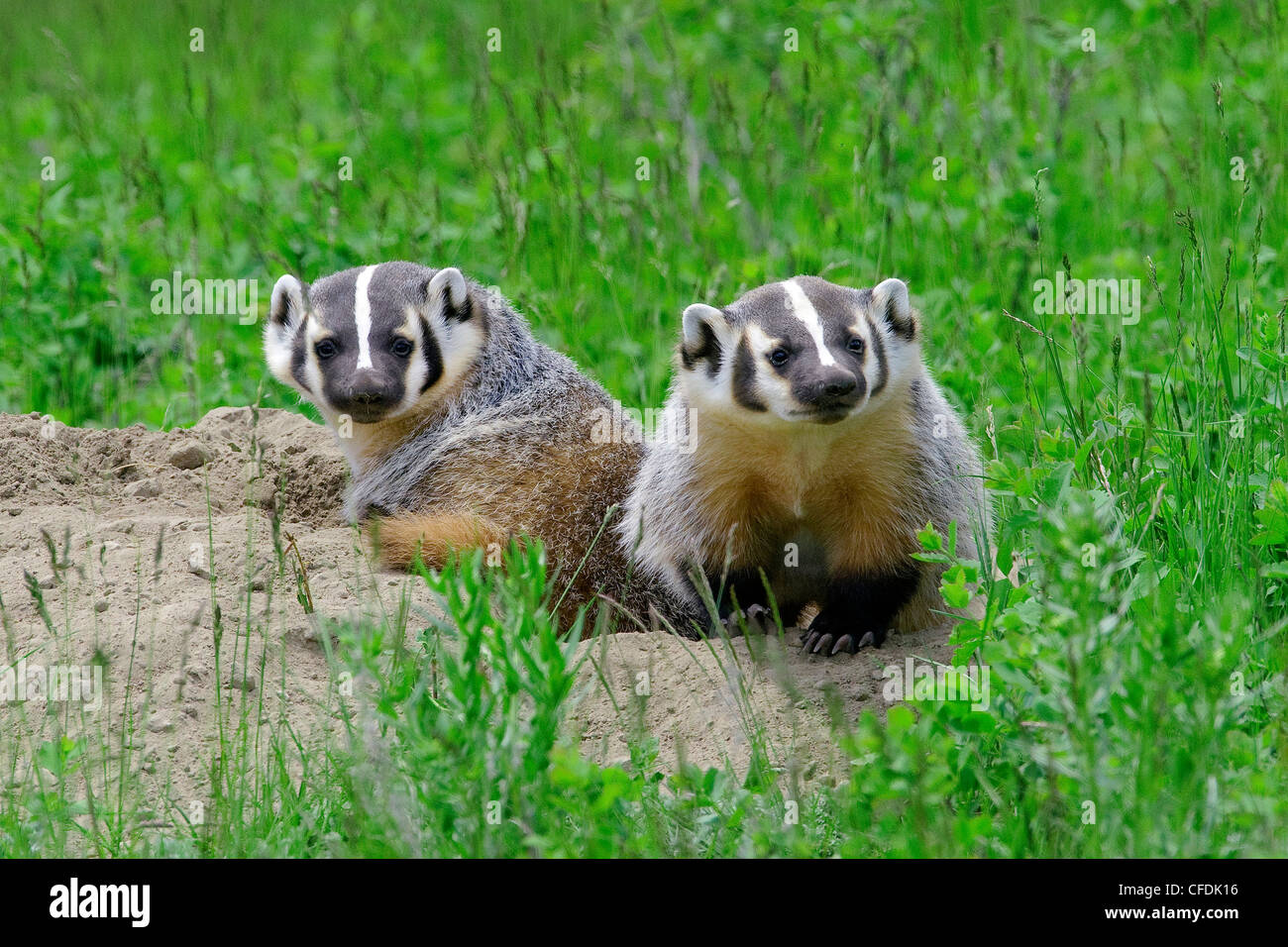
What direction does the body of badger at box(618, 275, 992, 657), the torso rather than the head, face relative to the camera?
toward the camera

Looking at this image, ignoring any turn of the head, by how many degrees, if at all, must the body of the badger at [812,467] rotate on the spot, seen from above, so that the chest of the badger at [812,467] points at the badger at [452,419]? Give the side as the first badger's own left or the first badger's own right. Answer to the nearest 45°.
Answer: approximately 135° to the first badger's own right
